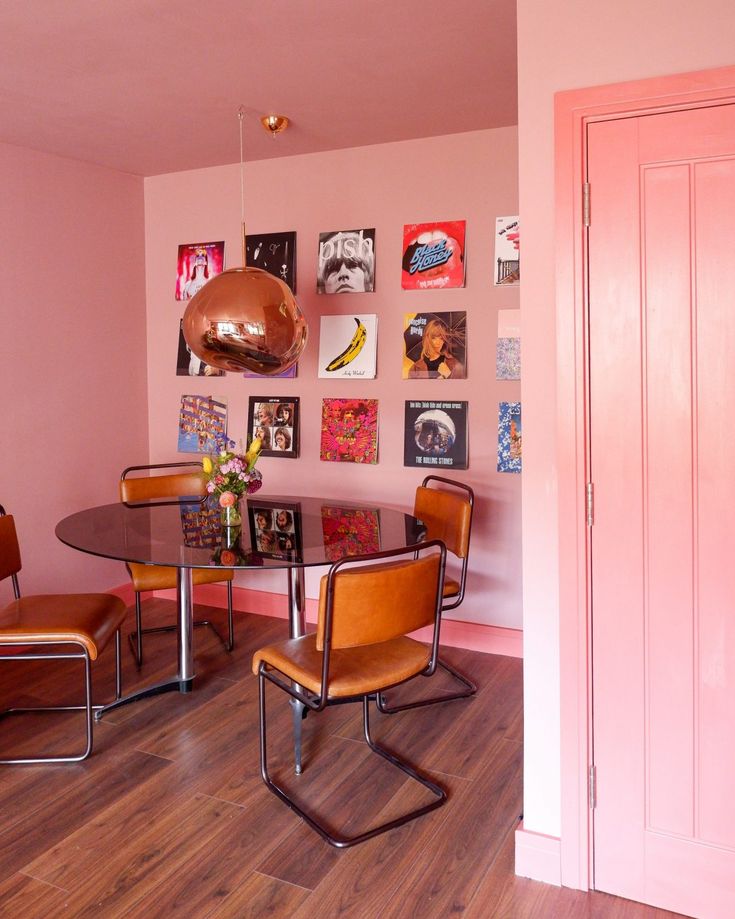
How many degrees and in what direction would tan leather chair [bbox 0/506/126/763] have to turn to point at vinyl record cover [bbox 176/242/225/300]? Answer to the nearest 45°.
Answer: approximately 45° to its left

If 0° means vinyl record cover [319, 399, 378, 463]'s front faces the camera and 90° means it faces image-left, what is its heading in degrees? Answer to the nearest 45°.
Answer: approximately 0°

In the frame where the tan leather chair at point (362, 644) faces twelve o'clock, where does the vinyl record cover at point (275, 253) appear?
The vinyl record cover is roughly at 1 o'clock from the tan leather chair.

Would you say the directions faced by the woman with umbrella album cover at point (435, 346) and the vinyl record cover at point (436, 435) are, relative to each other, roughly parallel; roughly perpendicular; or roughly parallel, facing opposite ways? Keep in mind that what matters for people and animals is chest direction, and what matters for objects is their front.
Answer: roughly parallel

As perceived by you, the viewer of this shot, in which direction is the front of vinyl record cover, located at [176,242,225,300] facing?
facing the viewer and to the left of the viewer

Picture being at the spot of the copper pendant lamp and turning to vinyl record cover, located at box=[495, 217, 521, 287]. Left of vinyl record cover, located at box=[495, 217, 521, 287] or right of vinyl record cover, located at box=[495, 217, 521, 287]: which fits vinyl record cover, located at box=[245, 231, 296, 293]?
left

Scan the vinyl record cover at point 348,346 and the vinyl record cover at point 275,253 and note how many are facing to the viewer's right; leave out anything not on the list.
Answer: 0

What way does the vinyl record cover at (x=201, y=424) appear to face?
toward the camera

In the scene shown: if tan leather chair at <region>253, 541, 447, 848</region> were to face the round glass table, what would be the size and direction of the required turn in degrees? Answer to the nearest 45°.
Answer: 0° — it already faces it

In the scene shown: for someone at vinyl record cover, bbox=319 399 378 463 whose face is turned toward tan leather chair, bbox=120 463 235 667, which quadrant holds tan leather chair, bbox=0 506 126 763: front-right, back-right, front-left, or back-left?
front-left

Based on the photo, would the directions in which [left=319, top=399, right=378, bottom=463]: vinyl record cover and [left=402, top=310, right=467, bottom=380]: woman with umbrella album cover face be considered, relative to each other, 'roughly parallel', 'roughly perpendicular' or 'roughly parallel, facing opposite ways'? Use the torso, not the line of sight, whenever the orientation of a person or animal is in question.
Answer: roughly parallel

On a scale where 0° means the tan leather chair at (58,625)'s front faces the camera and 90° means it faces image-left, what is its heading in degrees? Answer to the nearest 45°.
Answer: approximately 270°

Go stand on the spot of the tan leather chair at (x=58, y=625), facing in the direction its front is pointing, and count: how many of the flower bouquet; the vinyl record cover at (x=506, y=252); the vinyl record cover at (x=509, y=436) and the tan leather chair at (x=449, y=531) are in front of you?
4

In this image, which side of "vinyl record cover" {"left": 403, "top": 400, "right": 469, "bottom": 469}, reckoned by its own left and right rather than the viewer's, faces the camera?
front

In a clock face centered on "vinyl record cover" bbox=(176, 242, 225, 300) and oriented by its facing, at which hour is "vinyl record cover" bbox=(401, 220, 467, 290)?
"vinyl record cover" bbox=(401, 220, 467, 290) is roughly at 9 o'clock from "vinyl record cover" bbox=(176, 242, 225, 300).

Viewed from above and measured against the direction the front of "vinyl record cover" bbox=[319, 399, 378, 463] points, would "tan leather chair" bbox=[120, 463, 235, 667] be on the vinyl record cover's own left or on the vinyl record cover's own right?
on the vinyl record cover's own right
